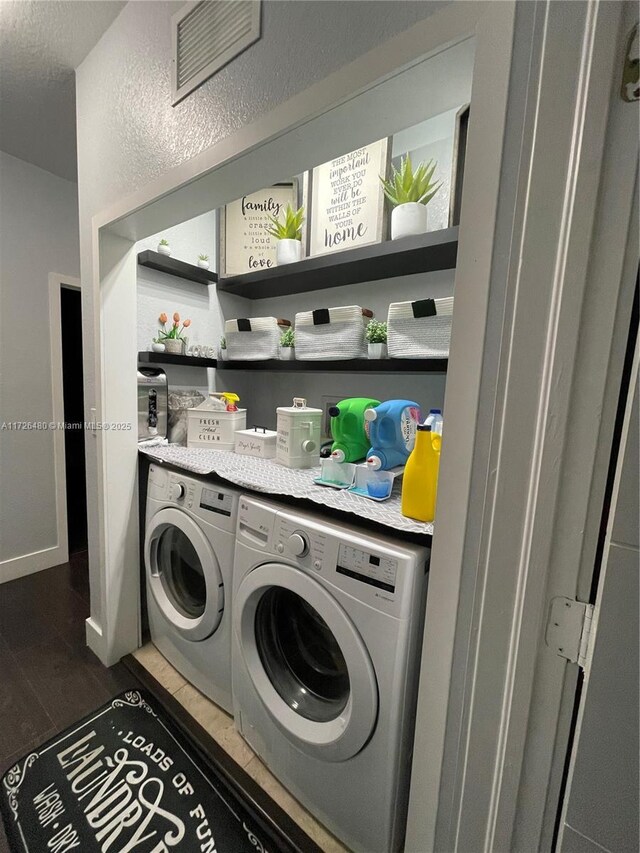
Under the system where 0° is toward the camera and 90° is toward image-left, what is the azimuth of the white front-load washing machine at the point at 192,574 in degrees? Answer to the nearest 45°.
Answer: approximately 45°

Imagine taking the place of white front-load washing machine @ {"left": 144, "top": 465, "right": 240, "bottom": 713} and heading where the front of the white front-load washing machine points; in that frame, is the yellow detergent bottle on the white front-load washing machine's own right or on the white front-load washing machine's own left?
on the white front-load washing machine's own left

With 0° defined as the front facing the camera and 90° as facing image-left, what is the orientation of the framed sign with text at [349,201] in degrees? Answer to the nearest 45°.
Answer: approximately 45°

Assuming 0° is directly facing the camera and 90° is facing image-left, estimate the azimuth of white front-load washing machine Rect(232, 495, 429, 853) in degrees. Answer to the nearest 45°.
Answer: approximately 45°

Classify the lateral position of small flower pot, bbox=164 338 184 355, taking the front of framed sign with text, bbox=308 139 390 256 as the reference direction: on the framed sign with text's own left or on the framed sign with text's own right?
on the framed sign with text's own right
